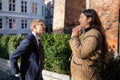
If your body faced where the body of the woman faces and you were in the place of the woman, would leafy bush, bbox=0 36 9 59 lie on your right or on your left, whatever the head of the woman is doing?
on your right

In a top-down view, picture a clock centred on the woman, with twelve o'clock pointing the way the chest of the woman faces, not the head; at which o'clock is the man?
The man is roughly at 1 o'clock from the woman.

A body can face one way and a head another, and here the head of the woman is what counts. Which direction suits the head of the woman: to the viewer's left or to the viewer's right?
to the viewer's left

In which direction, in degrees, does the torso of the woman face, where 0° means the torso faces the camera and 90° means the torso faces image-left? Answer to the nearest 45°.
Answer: approximately 90°

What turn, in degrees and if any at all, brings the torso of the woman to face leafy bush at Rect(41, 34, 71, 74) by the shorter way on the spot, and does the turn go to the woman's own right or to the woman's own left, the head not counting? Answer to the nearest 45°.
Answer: approximately 90° to the woman's own right

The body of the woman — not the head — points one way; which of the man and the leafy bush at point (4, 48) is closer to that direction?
the man
